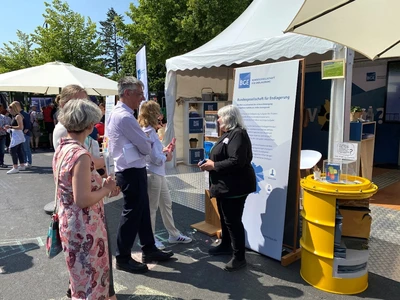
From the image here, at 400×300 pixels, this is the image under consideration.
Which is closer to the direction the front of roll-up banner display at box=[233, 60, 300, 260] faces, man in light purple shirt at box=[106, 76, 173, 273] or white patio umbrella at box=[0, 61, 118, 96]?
the man in light purple shirt

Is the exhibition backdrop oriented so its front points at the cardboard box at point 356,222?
yes

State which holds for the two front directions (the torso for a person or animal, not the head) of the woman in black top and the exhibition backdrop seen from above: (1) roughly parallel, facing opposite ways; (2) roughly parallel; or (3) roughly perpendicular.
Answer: roughly perpendicular

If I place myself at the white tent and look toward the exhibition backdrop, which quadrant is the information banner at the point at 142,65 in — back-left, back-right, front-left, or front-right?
back-left

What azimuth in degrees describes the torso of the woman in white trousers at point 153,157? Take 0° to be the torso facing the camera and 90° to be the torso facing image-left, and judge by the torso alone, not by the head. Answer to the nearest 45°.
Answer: approximately 270°

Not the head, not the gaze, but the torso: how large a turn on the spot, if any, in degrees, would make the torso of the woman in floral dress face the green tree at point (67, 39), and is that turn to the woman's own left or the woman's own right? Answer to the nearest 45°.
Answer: approximately 45° to the woman's own left

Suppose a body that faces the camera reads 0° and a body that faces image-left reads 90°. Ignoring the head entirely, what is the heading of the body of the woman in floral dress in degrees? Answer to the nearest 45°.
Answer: approximately 225°

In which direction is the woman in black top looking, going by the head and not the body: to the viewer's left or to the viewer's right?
to the viewer's left

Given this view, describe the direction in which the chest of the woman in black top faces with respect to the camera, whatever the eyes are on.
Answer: to the viewer's left
